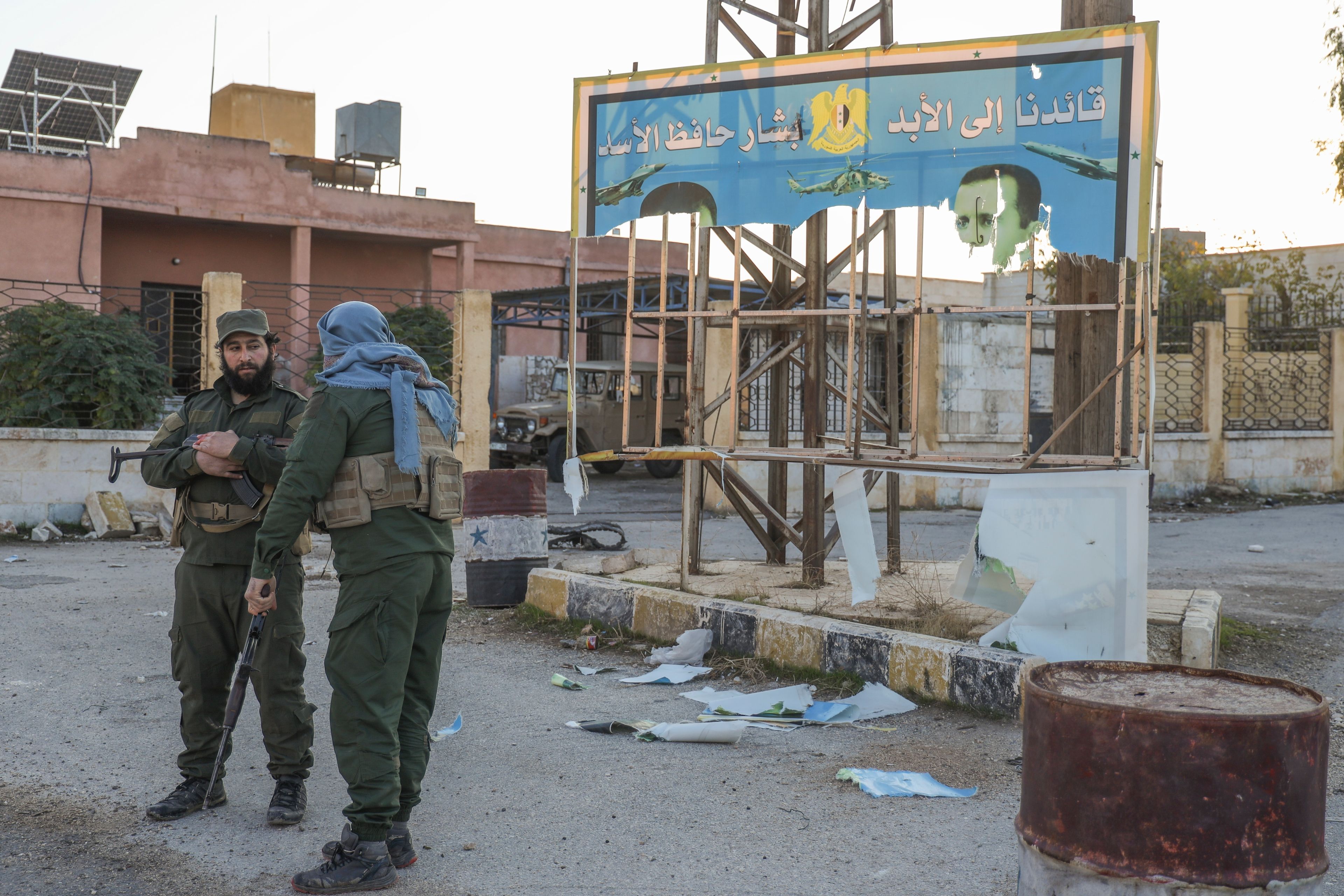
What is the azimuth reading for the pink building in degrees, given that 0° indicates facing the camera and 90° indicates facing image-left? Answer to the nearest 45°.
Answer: approximately 315°

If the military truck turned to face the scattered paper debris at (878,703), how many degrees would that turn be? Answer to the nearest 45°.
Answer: approximately 45° to its left

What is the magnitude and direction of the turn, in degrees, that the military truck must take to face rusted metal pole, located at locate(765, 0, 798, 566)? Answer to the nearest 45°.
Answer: approximately 45° to its left

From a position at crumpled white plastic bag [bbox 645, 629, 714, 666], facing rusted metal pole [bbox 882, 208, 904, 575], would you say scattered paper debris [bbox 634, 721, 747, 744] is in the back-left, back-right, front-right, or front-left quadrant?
back-right

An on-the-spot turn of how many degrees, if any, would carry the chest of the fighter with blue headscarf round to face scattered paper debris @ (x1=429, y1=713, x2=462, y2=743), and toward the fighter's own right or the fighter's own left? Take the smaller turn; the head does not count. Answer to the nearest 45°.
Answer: approximately 45° to the fighter's own right

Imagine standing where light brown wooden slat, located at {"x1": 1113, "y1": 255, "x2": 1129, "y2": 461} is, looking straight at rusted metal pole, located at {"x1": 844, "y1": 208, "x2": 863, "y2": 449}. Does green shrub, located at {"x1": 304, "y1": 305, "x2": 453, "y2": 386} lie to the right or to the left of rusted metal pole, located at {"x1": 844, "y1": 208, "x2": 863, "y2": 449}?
right

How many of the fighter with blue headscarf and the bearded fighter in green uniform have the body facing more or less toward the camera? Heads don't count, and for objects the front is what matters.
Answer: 1

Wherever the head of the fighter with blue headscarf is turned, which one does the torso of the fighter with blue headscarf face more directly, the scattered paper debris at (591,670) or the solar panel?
the solar panel

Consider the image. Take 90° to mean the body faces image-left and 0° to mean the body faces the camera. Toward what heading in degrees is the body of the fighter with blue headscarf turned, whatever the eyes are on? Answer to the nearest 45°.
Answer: approximately 135°

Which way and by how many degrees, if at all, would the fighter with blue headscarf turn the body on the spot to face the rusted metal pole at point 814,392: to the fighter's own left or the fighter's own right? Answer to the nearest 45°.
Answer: approximately 90° to the fighter's own right
